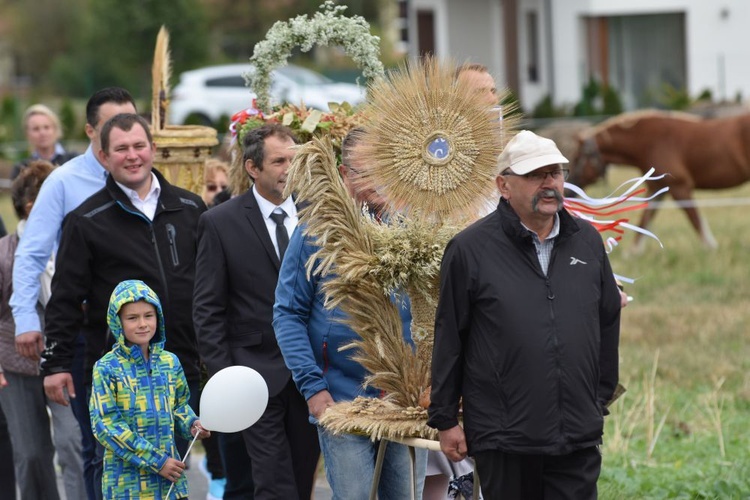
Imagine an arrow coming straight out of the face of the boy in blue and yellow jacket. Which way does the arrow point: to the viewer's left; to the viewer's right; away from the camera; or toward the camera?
toward the camera

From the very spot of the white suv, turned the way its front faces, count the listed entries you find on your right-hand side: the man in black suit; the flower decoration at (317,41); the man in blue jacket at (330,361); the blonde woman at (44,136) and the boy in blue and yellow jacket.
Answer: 5

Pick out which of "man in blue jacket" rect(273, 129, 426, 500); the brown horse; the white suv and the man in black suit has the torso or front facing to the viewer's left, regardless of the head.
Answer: the brown horse

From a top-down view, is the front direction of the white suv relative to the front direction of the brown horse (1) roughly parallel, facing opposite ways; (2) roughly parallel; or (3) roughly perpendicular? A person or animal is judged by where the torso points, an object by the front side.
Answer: roughly parallel, facing opposite ways

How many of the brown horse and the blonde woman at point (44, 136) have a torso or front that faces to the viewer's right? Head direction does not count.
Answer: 0

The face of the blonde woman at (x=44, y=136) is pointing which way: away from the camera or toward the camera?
toward the camera

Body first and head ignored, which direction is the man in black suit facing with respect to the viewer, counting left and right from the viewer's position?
facing the viewer and to the right of the viewer

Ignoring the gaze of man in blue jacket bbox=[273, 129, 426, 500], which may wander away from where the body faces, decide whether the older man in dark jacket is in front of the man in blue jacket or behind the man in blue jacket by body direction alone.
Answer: in front

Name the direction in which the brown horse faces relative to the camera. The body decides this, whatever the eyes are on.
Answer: to the viewer's left

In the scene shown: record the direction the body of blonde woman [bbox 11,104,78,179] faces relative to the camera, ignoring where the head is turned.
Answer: toward the camera

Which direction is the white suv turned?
to the viewer's right
